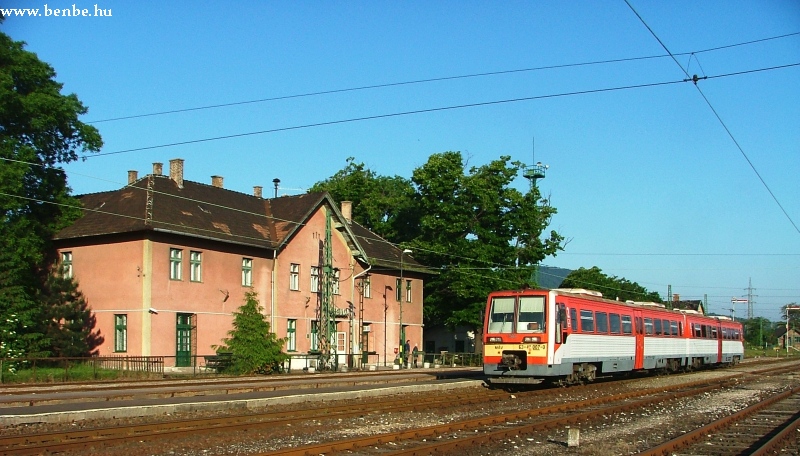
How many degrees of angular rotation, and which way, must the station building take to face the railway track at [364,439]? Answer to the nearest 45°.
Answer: approximately 45° to its right

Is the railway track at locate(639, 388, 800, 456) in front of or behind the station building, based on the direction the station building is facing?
in front

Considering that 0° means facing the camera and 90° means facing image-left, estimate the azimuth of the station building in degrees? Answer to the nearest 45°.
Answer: approximately 315°

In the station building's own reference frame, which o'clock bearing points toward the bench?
The bench is roughly at 1 o'clock from the station building.

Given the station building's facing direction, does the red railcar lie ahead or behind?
ahead
